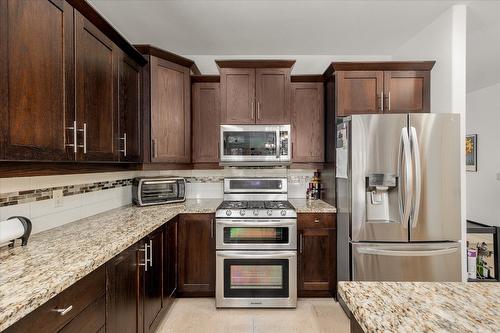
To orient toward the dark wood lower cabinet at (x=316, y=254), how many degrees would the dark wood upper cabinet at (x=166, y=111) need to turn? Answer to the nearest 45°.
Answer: approximately 45° to its left

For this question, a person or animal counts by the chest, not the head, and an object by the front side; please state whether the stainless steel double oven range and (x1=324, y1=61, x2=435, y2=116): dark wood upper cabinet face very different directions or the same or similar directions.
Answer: same or similar directions

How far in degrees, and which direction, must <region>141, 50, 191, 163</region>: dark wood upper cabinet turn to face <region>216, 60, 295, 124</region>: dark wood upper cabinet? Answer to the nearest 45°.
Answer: approximately 45° to its left

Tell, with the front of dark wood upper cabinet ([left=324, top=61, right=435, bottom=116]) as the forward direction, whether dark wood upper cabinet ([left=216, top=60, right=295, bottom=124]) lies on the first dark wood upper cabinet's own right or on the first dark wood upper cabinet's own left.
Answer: on the first dark wood upper cabinet's own right

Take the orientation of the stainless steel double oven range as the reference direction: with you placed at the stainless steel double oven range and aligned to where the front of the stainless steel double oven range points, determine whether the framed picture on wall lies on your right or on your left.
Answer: on your left

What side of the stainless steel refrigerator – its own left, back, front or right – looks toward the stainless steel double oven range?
right

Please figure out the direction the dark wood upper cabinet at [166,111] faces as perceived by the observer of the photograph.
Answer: facing the viewer and to the right of the viewer

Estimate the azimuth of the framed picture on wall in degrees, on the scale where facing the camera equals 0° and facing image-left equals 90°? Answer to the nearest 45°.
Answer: approximately 45°

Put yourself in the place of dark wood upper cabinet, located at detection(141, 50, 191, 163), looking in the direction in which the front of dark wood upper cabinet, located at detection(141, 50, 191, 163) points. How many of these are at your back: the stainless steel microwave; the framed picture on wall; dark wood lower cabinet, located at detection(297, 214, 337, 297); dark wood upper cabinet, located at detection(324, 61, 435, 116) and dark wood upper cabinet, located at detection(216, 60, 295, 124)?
0

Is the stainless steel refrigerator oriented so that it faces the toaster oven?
no

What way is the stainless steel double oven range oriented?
toward the camera

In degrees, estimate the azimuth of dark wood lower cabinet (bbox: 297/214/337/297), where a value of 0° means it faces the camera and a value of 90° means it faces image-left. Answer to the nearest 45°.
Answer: approximately 0°

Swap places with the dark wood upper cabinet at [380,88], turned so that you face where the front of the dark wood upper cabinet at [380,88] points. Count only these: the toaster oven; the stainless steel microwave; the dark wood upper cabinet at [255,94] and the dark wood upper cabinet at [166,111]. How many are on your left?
0

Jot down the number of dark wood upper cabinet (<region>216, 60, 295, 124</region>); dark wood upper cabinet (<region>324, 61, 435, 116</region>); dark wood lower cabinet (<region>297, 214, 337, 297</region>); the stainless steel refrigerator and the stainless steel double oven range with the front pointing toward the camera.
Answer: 5

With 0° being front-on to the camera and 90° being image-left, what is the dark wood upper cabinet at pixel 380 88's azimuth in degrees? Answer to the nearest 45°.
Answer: approximately 0°

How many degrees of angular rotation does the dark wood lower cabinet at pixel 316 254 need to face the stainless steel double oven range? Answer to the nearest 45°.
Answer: approximately 45° to its right
